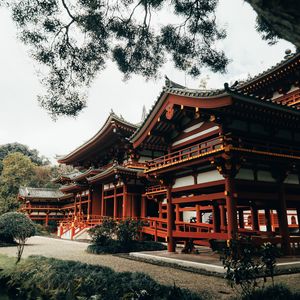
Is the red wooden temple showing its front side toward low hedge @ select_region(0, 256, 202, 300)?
yes

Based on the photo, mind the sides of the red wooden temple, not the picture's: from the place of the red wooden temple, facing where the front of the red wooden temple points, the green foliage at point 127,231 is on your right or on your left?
on your right

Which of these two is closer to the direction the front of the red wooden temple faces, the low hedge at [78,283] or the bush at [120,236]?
the low hedge

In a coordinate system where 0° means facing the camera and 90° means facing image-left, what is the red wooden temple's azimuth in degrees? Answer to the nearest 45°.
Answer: approximately 45°

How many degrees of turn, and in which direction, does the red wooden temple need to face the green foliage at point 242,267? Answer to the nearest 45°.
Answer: approximately 45° to its left

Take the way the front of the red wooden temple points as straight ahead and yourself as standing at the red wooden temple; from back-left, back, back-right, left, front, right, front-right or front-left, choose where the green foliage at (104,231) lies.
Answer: right

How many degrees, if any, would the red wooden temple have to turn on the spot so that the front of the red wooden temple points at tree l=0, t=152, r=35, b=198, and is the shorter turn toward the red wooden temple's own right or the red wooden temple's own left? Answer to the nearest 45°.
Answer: approximately 90° to the red wooden temple's own right
